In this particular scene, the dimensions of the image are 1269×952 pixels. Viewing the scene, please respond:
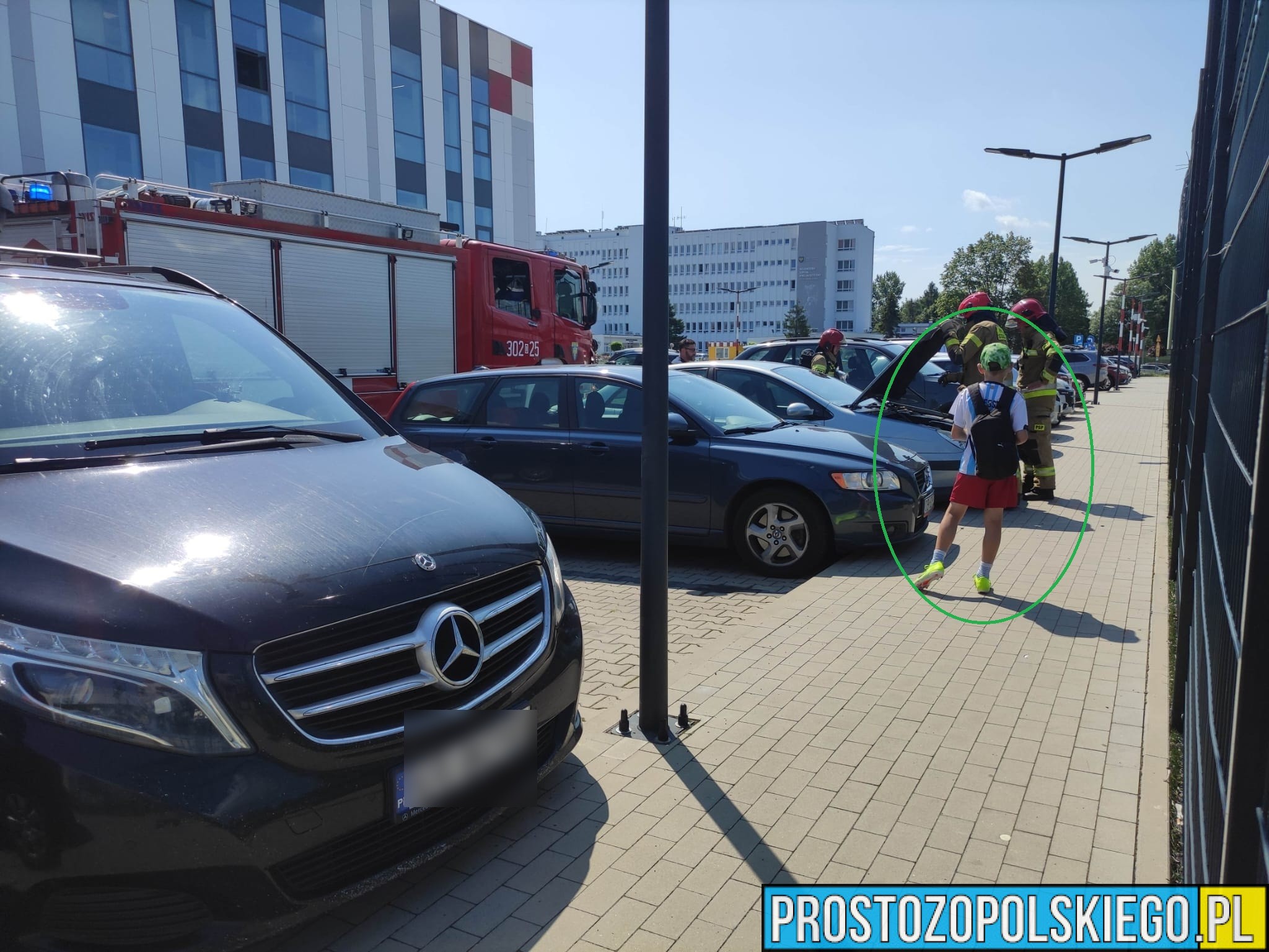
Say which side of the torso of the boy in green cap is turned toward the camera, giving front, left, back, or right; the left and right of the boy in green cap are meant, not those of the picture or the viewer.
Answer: back

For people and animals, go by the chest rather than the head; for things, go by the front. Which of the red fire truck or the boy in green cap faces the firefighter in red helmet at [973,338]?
the boy in green cap

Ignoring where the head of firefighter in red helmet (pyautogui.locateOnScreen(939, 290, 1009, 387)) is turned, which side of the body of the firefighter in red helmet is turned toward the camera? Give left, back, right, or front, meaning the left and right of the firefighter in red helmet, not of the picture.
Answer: left

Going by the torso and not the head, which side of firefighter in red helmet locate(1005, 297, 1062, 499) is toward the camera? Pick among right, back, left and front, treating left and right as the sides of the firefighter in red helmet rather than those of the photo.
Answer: left

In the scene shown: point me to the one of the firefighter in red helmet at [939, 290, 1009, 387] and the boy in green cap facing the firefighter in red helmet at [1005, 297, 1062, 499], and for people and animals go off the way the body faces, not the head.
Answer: the boy in green cap

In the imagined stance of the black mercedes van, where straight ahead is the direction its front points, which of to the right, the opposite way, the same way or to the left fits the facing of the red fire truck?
to the left

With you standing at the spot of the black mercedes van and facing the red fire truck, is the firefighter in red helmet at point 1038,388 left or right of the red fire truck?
right

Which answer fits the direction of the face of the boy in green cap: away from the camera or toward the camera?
away from the camera

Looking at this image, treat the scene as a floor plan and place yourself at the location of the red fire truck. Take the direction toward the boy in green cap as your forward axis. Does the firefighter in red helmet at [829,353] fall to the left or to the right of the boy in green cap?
left

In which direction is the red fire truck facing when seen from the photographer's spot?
facing away from the viewer and to the right of the viewer
